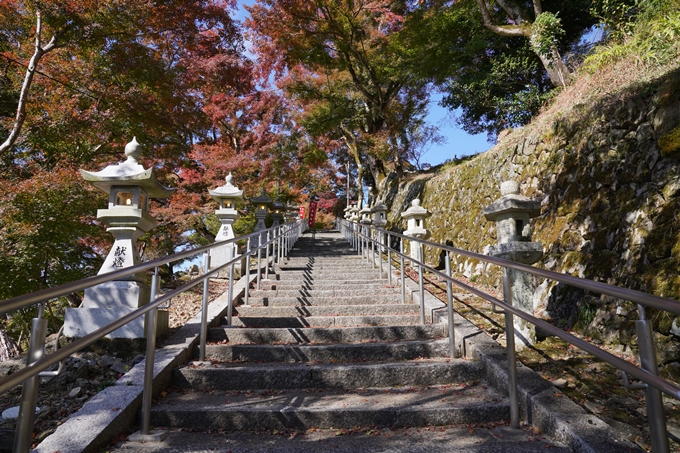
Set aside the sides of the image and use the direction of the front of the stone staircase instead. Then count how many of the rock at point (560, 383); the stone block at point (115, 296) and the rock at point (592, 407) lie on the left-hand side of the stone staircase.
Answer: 2

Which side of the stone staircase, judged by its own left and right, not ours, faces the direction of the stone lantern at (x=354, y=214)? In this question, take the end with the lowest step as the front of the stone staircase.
back

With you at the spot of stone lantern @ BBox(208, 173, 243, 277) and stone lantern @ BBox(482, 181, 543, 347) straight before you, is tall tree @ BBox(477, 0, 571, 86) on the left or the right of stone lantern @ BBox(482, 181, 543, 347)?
left

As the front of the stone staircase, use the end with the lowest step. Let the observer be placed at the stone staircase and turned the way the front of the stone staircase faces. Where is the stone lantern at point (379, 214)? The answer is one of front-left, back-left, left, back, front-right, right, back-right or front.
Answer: back

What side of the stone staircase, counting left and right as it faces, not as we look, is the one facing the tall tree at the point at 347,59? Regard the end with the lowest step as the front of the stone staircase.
back

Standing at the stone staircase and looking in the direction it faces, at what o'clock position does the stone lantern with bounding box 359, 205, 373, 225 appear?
The stone lantern is roughly at 6 o'clock from the stone staircase.

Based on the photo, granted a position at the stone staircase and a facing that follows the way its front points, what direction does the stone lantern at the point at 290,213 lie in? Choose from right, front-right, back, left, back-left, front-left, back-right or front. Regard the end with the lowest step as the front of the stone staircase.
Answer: back

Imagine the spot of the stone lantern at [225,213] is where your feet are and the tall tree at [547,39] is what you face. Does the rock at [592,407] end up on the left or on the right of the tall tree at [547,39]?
right

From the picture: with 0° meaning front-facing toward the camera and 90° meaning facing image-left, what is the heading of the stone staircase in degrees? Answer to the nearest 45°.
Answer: approximately 0°
